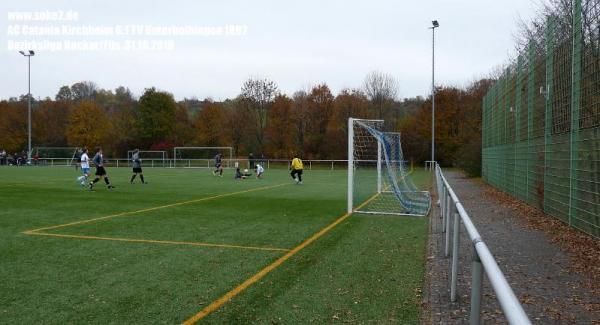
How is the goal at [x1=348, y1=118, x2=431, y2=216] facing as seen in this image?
to the viewer's left
